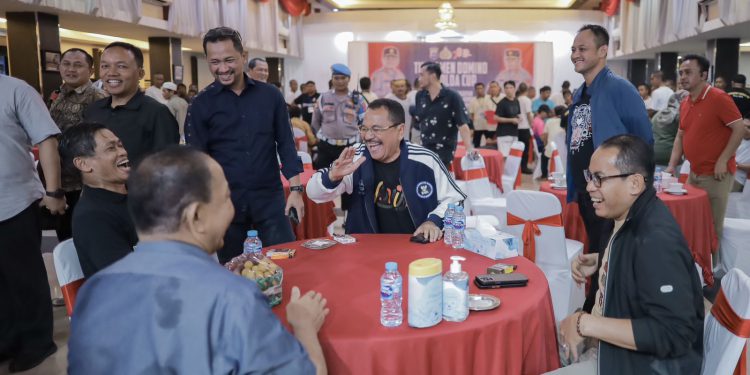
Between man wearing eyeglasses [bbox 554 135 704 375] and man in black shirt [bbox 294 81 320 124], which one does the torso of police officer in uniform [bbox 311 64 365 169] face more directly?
the man wearing eyeglasses

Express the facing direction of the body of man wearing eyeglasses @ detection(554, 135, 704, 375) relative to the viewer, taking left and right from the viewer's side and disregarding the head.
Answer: facing to the left of the viewer

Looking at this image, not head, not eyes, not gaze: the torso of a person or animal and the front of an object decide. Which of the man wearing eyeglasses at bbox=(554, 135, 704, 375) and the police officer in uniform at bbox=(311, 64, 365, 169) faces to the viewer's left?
the man wearing eyeglasses

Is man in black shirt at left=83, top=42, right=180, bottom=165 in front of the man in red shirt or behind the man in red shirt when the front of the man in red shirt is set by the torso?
in front

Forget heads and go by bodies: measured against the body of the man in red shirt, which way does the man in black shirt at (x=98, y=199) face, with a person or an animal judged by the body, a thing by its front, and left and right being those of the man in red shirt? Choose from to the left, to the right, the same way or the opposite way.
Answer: the opposite way

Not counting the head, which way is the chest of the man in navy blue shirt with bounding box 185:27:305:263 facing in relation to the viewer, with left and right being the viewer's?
facing the viewer

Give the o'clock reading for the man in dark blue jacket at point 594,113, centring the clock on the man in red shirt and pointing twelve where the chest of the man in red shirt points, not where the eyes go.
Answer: The man in dark blue jacket is roughly at 11 o'clock from the man in red shirt.

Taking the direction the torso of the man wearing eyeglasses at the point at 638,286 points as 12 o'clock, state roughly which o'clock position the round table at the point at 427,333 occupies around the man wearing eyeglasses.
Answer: The round table is roughly at 11 o'clock from the man wearing eyeglasses.

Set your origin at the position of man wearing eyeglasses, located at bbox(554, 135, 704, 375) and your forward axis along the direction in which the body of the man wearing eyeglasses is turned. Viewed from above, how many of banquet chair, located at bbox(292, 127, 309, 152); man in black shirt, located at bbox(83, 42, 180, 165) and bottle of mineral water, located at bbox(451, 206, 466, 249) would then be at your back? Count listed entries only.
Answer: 0

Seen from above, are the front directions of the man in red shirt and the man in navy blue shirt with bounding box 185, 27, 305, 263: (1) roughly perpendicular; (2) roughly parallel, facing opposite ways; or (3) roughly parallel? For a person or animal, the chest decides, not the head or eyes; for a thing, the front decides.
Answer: roughly perpendicular

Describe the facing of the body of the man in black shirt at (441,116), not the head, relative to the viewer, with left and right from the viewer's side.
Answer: facing the viewer and to the left of the viewer

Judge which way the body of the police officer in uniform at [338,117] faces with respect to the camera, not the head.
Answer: toward the camera

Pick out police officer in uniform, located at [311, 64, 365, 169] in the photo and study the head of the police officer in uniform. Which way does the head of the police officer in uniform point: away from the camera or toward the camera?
toward the camera

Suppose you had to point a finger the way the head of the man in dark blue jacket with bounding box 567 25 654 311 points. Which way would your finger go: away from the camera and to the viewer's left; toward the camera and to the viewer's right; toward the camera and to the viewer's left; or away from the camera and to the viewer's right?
toward the camera and to the viewer's left

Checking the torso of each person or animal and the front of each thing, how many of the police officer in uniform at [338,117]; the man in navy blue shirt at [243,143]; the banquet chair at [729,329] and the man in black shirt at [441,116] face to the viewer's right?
0

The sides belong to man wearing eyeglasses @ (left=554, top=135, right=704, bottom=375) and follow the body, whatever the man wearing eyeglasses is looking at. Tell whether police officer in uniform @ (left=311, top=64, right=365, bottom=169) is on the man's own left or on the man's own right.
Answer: on the man's own right

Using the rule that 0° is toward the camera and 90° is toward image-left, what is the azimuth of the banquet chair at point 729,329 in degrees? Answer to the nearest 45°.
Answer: approximately 135°

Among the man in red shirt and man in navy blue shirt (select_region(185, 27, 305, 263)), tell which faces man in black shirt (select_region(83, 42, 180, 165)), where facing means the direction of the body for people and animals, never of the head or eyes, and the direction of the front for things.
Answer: the man in red shirt

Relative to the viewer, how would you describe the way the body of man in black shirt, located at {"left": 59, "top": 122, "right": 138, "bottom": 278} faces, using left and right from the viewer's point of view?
facing to the right of the viewer
